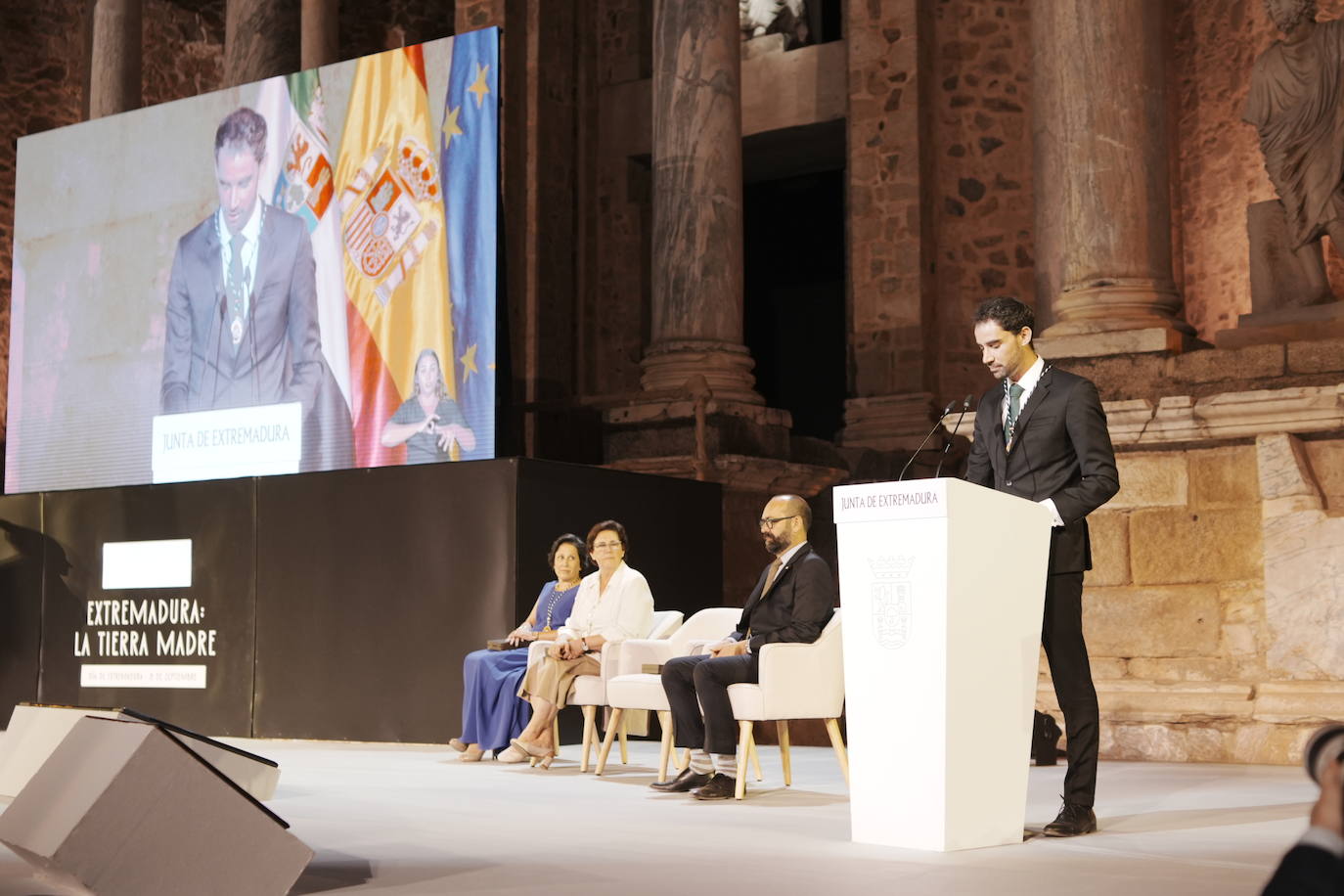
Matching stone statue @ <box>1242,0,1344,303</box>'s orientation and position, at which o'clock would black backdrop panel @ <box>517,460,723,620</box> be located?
The black backdrop panel is roughly at 2 o'clock from the stone statue.

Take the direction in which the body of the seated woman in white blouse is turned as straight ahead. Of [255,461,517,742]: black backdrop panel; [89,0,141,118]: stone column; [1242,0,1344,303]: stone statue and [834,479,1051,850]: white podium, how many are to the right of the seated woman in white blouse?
2

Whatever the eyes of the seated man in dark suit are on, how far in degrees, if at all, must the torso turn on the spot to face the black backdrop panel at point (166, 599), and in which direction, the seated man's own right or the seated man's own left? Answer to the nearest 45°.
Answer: approximately 45° to the seated man's own right

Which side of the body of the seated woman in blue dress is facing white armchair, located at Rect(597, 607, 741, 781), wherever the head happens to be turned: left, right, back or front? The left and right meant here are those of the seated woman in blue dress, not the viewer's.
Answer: left

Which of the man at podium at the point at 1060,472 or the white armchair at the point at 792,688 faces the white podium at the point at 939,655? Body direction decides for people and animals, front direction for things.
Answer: the man at podium

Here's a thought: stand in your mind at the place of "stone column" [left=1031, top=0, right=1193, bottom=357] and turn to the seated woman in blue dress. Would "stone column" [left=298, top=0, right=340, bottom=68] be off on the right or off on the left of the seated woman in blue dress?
right
